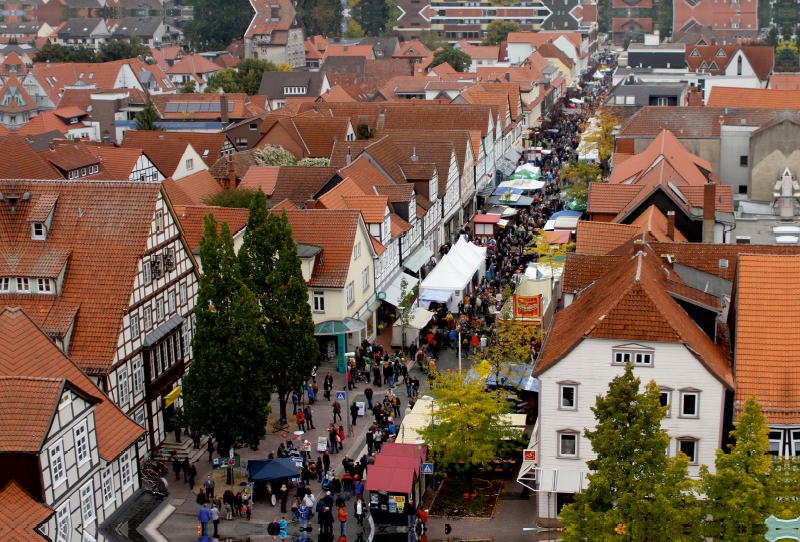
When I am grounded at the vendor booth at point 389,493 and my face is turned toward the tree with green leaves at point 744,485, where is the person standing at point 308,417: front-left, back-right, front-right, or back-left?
back-left

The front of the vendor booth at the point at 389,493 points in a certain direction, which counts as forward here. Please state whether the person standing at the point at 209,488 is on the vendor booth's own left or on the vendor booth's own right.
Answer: on the vendor booth's own right

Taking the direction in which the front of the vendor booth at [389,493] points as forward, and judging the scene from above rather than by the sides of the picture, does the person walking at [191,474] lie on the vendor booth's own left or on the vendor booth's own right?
on the vendor booth's own right
